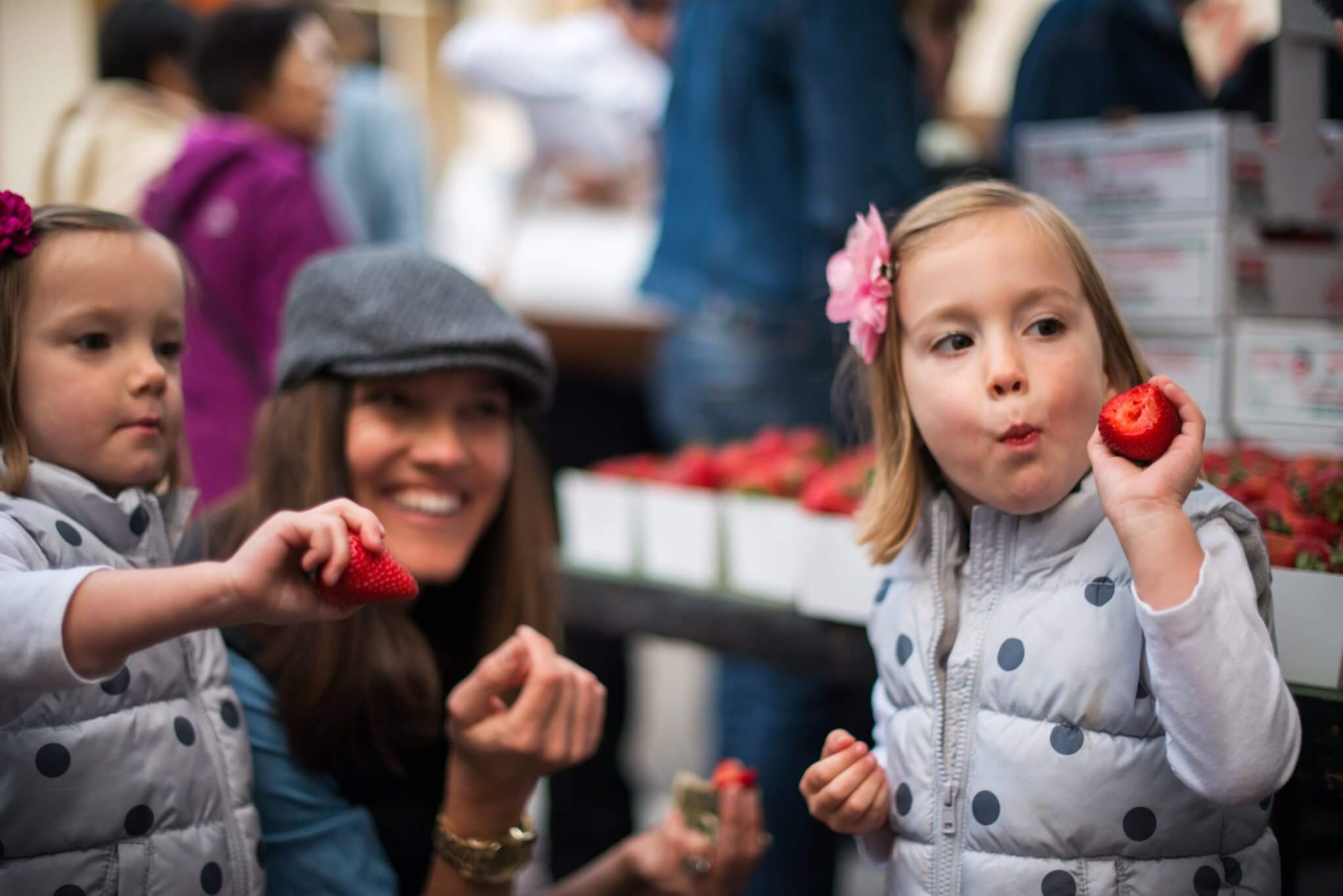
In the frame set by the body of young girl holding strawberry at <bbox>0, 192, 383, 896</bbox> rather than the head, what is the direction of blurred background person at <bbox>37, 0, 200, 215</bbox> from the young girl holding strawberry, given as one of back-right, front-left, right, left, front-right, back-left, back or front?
back-left

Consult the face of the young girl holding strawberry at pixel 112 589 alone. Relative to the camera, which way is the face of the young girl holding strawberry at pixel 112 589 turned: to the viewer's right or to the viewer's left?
to the viewer's right

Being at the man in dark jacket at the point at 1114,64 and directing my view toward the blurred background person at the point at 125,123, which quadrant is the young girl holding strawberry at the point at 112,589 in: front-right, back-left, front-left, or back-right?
front-left

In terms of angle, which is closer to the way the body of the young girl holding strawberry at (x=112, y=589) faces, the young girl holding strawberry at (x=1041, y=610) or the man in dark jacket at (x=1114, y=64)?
the young girl holding strawberry

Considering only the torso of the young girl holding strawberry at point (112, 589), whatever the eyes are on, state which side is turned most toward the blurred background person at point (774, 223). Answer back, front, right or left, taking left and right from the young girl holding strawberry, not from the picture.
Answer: left

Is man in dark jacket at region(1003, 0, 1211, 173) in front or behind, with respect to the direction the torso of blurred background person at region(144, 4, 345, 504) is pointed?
in front

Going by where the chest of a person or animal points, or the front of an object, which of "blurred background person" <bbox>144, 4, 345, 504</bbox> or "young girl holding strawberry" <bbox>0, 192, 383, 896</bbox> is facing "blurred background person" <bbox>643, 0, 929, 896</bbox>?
"blurred background person" <bbox>144, 4, 345, 504</bbox>

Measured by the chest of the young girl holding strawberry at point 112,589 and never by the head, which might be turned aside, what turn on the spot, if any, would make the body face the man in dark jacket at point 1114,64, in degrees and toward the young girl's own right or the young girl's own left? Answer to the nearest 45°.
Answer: approximately 90° to the young girl's own left

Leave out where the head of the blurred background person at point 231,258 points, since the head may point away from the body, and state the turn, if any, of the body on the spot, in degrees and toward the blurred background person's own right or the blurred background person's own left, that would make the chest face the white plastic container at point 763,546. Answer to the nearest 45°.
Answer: approximately 45° to the blurred background person's own right

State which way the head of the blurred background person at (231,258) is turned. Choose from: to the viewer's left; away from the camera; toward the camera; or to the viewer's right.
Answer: to the viewer's right

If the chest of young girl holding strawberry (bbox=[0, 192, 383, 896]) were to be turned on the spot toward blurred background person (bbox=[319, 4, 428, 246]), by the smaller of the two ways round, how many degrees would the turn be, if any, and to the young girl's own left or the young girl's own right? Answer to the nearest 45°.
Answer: approximately 135° to the young girl's own left

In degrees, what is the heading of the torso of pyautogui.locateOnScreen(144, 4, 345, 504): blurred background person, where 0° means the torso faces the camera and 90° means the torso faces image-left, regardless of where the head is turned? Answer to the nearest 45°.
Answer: approximately 270°

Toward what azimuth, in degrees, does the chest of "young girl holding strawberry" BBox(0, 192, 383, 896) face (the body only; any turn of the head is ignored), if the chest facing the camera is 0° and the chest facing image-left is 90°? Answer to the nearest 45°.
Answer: approximately 315°

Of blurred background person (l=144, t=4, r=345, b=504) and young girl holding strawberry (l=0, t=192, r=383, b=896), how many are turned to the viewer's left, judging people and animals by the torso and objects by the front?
0

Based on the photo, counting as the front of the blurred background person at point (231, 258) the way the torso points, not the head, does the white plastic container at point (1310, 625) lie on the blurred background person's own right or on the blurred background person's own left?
on the blurred background person's own right
